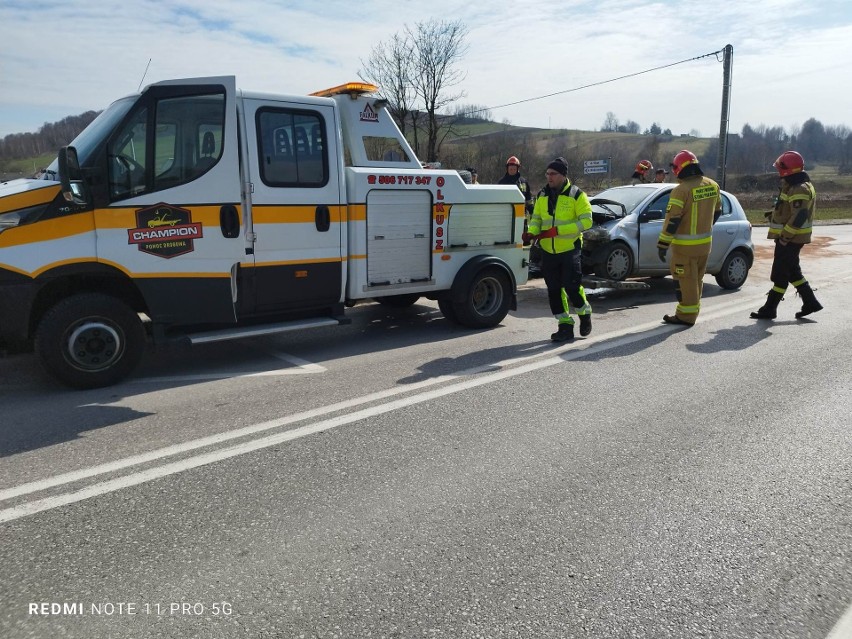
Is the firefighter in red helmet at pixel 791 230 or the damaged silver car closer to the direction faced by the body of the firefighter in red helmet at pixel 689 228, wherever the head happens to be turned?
the damaged silver car

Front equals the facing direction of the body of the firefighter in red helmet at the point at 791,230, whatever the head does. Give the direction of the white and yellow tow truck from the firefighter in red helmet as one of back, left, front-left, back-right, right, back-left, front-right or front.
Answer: front-left

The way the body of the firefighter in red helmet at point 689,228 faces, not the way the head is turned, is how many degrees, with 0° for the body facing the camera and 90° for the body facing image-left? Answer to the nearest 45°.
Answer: approximately 135°

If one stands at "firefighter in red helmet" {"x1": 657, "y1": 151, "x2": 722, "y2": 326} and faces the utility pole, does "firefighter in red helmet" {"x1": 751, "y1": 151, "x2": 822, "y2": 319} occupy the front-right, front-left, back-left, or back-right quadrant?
front-right

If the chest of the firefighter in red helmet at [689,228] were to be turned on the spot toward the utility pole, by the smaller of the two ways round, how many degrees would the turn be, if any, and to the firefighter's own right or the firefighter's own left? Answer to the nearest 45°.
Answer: approximately 45° to the firefighter's own right

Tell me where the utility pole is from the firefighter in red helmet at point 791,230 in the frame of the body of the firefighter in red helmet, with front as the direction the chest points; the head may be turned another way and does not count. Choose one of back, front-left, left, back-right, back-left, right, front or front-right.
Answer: right

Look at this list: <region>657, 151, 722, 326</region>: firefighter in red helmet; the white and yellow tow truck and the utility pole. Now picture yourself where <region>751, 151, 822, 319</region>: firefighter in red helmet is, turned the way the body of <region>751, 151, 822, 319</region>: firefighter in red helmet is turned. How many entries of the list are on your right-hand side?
1

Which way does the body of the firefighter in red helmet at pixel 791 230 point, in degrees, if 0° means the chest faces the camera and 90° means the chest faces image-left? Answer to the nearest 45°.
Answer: approximately 90°
